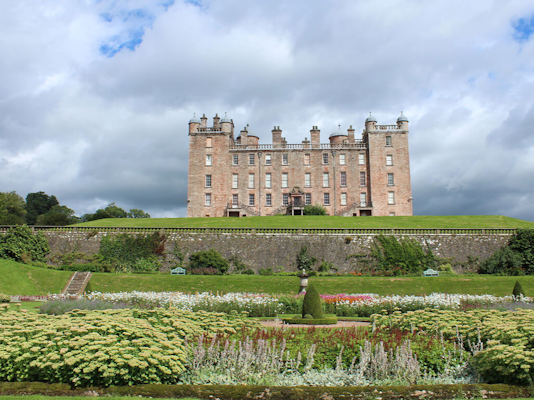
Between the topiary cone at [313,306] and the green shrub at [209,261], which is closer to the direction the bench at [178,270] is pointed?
the topiary cone

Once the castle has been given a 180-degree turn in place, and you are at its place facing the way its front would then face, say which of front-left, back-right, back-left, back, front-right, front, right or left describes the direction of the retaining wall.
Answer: back

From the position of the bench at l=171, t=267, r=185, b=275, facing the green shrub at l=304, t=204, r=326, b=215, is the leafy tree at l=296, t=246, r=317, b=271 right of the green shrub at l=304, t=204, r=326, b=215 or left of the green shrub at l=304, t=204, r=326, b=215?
right

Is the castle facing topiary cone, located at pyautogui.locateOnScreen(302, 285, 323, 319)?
yes

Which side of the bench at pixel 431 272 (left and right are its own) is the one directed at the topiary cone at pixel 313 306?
front

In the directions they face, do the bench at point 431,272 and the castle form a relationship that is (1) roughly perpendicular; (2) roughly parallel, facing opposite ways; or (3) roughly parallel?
roughly parallel

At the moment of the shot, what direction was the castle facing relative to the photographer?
facing the viewer

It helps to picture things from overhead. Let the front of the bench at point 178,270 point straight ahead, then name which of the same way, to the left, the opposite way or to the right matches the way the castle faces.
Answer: the same way

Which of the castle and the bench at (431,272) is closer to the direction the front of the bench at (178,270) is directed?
the bench

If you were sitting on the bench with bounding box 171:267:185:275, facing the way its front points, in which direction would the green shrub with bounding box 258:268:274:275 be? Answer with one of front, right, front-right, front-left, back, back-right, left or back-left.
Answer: left

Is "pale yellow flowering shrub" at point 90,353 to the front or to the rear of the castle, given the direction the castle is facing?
to the front

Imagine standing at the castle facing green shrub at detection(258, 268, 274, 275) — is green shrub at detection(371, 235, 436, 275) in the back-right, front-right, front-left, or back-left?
front-left

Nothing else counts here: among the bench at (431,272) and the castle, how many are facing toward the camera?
2

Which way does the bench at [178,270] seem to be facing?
toward the camera

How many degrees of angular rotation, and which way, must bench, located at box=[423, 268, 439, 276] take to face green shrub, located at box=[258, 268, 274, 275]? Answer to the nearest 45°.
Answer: approximately 90° to its right
